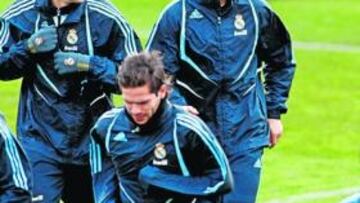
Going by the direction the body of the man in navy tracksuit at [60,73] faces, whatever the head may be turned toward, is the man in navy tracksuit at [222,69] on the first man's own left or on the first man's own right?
on the first man's own left

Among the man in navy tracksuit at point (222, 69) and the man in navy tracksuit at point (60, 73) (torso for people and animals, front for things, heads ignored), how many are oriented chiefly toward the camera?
2

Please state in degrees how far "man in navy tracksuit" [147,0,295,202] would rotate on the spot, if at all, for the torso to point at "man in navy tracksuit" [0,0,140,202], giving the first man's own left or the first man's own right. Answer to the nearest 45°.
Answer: approximately 90° to the first man's own right

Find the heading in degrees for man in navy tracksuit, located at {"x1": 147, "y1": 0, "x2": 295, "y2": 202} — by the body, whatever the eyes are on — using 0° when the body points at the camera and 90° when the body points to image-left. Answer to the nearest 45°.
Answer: approximately 0°

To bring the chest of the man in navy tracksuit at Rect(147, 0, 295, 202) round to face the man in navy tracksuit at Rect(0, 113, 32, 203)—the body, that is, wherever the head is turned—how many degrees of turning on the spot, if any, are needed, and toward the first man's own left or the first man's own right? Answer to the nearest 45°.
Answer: approximately 45° to the first man's own right
